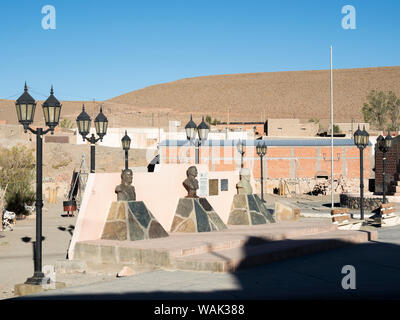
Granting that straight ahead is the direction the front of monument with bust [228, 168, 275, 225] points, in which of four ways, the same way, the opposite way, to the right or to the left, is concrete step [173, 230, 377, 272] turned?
the same way

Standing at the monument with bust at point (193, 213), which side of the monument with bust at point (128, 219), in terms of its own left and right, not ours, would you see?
left

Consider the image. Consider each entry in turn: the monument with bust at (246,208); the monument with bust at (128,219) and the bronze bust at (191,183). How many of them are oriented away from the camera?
0

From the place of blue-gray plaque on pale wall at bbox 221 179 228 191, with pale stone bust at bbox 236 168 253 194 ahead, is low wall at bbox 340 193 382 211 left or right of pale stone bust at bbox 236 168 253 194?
left

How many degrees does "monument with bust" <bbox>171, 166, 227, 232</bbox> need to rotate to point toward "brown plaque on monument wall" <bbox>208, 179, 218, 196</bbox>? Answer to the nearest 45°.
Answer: approximately 135° to its left

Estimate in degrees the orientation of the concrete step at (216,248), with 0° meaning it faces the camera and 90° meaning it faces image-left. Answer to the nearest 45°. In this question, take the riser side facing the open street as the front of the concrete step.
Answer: approximately 315°

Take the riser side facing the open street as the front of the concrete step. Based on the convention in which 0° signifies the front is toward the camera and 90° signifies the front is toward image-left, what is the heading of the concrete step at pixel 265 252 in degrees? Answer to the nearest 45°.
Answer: approximately 315°

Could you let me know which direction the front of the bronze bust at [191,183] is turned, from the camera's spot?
facing the viewer and to the right of the viewer

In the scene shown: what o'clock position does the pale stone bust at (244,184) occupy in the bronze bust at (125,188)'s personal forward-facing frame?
the pale stone bust at (244,184) is roughly at 9 o'clock from the bronze bust at (125,188).

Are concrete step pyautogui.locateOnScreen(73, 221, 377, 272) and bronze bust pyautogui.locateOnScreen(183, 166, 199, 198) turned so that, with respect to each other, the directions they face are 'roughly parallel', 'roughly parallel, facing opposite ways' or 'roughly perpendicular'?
roughly parallel

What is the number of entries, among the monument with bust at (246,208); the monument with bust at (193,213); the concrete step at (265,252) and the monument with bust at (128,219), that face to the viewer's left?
0

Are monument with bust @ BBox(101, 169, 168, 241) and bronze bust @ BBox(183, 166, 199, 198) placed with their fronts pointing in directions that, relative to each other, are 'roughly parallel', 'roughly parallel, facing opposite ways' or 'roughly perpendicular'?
roughly parallel

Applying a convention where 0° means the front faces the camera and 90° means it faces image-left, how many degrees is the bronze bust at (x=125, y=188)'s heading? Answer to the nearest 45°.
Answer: approximately 315°

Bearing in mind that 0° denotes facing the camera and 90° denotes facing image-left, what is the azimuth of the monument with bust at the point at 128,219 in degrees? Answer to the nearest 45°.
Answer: approximately 315°

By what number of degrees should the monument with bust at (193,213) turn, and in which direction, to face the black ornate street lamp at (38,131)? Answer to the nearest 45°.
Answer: approximately 90° to its right

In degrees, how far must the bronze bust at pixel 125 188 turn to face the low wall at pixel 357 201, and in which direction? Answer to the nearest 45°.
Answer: approximately 90° to its left

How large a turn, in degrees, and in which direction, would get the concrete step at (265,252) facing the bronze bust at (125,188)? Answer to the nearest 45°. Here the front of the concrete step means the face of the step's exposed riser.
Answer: approximately 135° to its right

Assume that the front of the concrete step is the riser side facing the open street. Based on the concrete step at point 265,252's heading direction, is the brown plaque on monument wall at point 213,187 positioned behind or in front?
behind

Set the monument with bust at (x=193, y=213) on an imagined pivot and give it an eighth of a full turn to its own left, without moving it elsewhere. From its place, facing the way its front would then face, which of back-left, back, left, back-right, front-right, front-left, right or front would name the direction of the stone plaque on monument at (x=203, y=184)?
left

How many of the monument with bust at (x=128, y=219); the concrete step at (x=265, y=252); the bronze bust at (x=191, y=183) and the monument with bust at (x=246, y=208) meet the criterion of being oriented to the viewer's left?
0

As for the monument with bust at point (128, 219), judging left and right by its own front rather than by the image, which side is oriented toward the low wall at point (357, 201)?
left
